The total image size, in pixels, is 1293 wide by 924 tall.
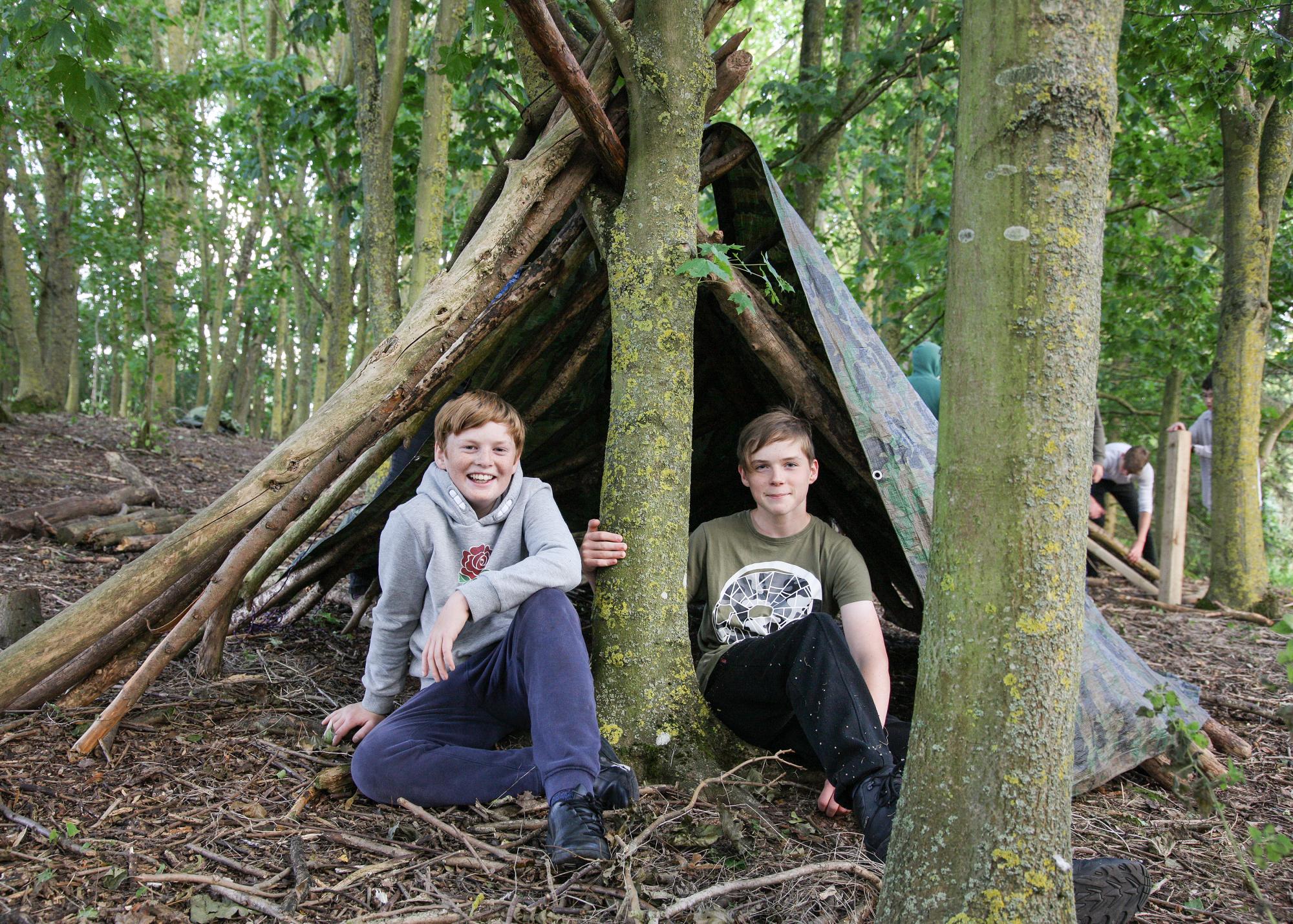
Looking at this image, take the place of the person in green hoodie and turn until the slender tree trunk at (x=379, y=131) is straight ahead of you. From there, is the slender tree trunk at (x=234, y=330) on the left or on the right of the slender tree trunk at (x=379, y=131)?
right

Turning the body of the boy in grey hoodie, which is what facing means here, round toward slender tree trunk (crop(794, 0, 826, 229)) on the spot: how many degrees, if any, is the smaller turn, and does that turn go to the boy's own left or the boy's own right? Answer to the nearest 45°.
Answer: approximately 135° to the boy's own left

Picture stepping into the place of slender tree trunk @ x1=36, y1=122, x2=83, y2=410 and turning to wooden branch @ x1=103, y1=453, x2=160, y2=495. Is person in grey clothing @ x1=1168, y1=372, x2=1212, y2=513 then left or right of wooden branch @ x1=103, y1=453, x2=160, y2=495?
left

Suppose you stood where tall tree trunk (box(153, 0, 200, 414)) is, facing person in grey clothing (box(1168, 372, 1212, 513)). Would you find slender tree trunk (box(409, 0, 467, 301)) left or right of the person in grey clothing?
right

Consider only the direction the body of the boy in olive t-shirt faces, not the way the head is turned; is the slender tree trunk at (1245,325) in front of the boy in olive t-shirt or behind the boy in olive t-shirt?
behind

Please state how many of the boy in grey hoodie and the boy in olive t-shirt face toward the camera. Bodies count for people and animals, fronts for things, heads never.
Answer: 2

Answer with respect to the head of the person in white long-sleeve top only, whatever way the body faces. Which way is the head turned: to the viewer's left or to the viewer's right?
to the viewer's left

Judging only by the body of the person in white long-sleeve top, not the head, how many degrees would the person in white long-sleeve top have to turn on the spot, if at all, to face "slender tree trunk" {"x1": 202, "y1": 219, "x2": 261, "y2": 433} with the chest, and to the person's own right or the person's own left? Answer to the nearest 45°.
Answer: approximately 45° to the person's own right

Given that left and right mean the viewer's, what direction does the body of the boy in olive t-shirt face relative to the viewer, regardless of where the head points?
facing the viewer

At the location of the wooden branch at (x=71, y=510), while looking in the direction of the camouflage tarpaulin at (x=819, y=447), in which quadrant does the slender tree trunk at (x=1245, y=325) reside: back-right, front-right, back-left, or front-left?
front-left

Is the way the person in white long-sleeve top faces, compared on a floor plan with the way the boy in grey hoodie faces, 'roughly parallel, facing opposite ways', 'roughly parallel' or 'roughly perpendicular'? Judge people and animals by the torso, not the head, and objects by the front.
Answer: roughly perpendicular

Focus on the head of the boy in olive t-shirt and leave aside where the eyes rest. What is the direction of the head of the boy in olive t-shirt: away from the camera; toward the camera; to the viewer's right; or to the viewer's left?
toward the camera

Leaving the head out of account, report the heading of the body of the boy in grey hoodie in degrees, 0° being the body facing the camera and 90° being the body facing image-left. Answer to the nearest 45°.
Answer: approximately 0°
